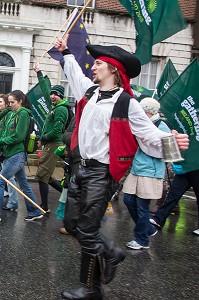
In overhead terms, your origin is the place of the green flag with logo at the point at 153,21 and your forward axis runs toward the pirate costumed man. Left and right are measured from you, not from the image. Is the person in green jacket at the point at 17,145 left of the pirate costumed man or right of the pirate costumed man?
right

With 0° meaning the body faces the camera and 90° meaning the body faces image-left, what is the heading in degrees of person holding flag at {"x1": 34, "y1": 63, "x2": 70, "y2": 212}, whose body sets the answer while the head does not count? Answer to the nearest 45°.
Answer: approximately 45°

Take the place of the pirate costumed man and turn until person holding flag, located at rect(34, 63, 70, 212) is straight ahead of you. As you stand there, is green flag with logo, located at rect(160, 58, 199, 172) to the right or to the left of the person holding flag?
right
